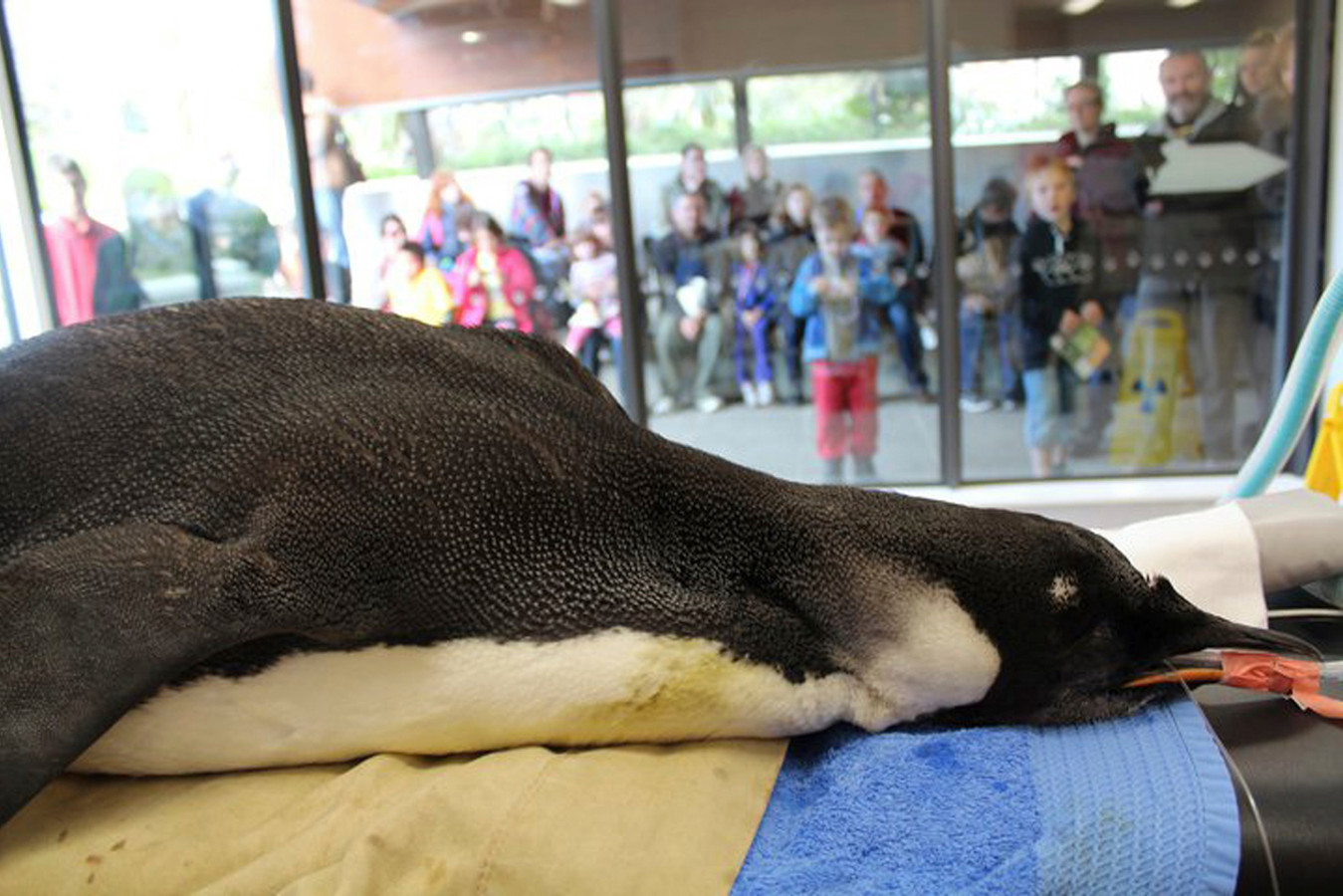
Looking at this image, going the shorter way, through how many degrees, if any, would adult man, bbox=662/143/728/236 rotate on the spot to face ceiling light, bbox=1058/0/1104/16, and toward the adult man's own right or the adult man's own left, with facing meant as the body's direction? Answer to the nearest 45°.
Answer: approximately 90° to the adult man's own left

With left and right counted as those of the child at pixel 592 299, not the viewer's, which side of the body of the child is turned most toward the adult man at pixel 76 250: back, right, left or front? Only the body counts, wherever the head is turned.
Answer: right

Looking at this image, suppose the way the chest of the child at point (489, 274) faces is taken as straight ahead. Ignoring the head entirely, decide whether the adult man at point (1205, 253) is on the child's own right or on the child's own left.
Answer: on the child's own left

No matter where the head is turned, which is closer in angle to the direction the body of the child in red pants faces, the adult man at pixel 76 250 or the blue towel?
the blue towel

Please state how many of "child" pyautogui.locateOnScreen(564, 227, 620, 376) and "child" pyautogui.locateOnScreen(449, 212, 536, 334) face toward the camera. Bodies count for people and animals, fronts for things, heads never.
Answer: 2

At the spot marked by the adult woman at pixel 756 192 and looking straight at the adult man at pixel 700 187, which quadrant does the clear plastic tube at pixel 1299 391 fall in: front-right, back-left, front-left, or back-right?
back-left
